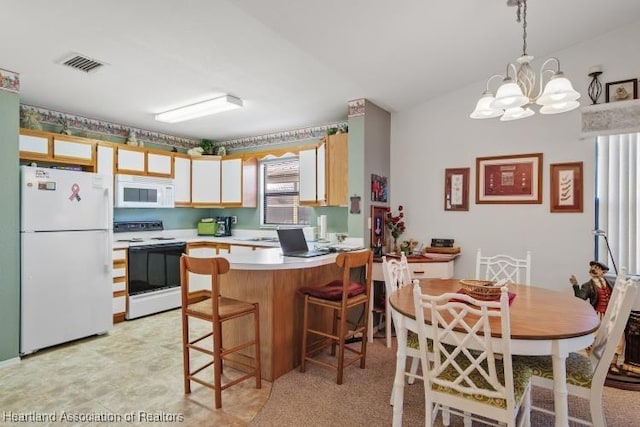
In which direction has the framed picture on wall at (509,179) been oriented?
toward the camera

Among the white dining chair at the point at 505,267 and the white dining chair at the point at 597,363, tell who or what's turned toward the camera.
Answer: the white dining chair at the point at 505,267

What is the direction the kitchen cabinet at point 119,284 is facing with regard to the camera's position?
facing the viewer and to the right of the viewer

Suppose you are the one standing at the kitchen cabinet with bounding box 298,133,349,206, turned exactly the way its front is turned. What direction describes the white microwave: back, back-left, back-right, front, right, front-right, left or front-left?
front-right

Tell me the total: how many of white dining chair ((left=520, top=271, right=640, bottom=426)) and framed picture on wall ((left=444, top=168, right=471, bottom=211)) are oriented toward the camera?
1

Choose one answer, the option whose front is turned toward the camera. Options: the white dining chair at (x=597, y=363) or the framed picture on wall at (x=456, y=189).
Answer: the framed picture on wall

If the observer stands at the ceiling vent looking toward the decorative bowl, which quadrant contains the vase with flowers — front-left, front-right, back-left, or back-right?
front-left

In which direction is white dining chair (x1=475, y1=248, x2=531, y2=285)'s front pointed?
toward the camera

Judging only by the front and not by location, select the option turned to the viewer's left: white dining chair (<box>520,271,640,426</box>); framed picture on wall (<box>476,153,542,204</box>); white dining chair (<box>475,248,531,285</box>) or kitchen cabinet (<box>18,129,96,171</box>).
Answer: white dining chair (<box>520,271,640,426</box>)

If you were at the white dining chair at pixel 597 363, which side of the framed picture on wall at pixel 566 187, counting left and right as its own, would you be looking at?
front

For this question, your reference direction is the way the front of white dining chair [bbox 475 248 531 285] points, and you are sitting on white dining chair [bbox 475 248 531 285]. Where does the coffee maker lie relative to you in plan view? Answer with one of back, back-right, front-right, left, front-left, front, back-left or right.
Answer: right

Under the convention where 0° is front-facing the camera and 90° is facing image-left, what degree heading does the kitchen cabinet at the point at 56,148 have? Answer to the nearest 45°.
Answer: approximately 315°

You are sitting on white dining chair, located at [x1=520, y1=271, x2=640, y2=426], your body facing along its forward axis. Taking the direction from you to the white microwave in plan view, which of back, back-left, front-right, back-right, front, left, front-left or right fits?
front

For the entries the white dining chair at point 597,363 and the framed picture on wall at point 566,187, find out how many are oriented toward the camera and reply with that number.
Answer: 1

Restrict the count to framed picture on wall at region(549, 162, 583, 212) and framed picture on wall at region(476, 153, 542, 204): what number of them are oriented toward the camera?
2

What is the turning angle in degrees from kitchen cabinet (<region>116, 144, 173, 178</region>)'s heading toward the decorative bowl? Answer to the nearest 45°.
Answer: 0° — it already faces it
